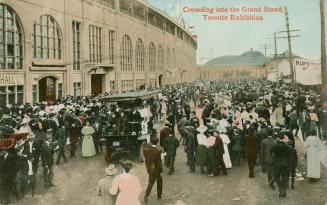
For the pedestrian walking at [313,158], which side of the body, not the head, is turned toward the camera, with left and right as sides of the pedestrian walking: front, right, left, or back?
back

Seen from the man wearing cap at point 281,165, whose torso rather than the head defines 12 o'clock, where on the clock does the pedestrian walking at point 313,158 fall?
The pedestrian walking is roughly at 1 o'clock from the man wearing cap.

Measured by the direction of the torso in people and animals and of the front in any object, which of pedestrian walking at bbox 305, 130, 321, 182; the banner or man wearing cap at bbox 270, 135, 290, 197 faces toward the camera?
the banner

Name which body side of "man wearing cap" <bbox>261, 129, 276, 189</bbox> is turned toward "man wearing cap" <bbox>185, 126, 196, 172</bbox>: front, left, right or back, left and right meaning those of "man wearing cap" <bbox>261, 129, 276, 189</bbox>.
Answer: left

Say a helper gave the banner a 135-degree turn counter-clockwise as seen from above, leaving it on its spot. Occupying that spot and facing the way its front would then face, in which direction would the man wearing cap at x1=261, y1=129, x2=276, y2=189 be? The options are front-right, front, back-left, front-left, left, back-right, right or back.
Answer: back-right

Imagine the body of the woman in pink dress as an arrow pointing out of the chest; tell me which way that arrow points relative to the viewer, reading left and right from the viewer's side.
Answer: facing away from the viewer

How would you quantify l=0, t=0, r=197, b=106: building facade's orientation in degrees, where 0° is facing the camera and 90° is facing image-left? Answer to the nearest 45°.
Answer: approximately 315°

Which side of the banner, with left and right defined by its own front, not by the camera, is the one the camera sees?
front

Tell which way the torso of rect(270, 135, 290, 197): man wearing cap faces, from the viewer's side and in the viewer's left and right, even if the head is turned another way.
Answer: facing away from the viewer

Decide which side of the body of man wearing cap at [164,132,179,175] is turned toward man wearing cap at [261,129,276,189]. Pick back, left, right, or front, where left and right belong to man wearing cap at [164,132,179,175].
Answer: right

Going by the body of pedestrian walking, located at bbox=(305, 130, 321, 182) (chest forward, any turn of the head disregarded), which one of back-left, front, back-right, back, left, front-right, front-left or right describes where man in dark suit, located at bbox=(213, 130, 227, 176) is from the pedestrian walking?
left

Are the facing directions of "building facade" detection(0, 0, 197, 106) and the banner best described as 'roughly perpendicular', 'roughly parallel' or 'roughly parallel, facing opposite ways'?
roughly perpendicular

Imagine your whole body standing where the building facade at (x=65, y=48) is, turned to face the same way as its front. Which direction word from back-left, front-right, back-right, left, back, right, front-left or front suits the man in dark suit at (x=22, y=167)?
front-right

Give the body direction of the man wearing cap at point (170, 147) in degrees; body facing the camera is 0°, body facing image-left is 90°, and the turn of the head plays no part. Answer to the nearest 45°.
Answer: approximately 180°

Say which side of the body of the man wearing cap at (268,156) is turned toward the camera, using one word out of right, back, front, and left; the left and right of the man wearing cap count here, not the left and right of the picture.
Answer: back
